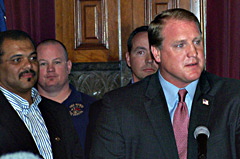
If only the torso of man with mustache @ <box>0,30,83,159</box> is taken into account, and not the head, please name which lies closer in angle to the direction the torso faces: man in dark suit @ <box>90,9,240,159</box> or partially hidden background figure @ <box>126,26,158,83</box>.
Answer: the man in dark suit

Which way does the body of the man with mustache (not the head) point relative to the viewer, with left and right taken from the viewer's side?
facing the viewer and to the right of the viewer

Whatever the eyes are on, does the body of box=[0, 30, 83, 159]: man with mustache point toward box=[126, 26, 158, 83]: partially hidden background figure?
no

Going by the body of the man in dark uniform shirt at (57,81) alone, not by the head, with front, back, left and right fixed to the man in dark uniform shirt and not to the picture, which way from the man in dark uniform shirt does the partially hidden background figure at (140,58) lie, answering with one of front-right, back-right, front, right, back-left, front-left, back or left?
left

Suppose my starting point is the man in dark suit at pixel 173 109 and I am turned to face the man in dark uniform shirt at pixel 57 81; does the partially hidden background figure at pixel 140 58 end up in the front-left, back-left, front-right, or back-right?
front-right

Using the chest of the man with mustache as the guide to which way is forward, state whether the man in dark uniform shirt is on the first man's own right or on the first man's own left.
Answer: on the first man's own left

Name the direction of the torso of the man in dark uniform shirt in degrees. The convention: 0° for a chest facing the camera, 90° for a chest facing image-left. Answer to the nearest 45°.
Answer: approximately 0°

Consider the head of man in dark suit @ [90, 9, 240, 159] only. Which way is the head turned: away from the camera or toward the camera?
toward the camera

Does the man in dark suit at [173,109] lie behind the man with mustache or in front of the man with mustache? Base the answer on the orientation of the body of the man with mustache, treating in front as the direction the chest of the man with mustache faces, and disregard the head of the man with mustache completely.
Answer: in front

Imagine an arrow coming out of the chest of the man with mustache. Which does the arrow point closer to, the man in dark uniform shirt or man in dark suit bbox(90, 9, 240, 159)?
the man in dark suit

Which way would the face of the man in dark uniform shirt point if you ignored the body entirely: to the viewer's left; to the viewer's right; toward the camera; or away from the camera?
toward the camera

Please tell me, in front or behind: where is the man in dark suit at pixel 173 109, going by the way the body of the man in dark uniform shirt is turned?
in front

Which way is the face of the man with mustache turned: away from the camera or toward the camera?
toward the camera

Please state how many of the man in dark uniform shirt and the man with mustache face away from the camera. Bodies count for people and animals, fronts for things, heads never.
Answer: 0
